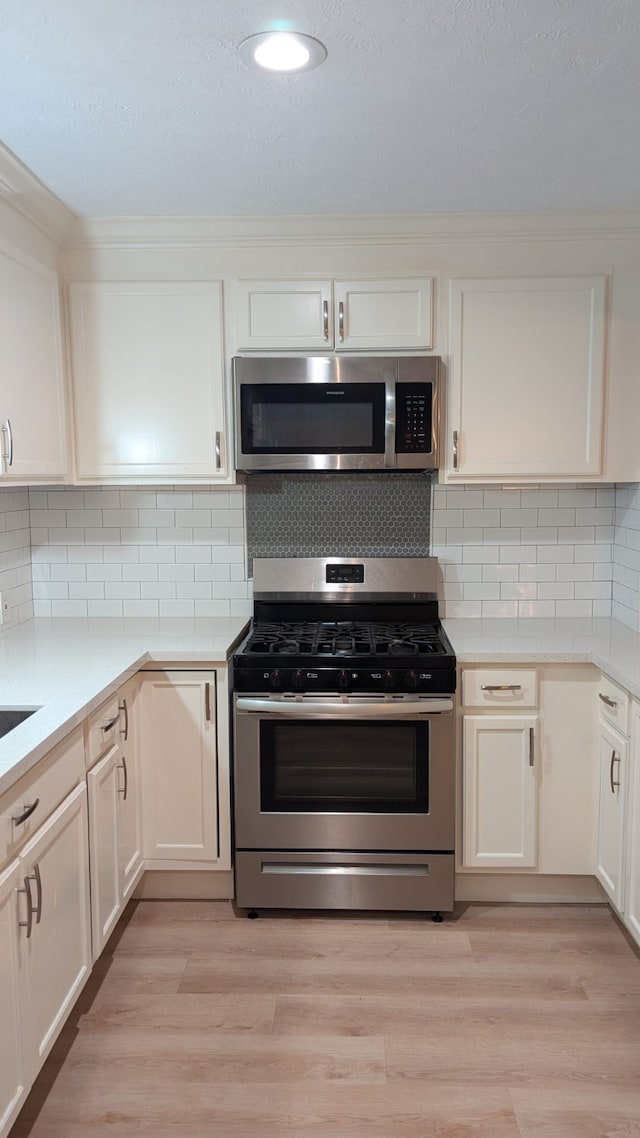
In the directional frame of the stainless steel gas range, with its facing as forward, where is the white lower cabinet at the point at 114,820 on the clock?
The white lower cabinet is roughly at 2 o'clock from the stainless steel gas range.

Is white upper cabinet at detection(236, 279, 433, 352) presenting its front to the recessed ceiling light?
yes

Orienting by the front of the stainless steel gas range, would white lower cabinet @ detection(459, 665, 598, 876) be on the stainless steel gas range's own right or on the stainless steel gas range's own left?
on the stainless steel gas range's own left

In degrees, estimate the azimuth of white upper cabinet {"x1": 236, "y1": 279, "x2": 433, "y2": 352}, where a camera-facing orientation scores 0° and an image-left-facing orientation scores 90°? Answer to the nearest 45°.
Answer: approximately 0°
